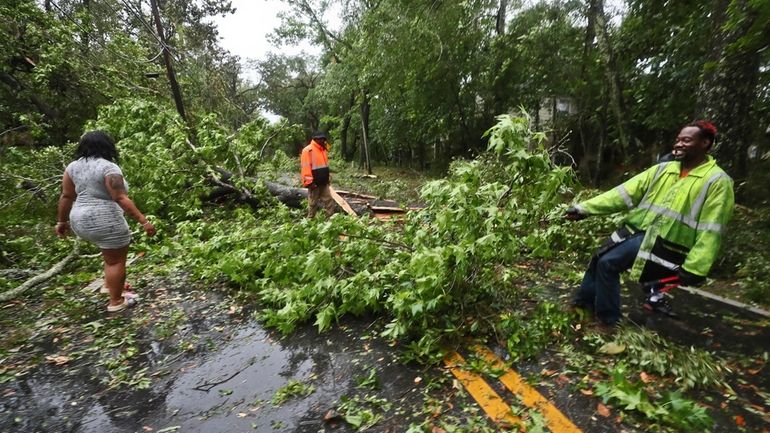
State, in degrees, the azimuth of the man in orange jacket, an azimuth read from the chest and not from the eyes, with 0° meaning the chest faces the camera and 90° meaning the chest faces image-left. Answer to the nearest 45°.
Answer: approximately 315°

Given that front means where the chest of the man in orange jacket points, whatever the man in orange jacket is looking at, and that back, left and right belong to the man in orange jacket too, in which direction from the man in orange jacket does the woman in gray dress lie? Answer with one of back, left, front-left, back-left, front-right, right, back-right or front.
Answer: right

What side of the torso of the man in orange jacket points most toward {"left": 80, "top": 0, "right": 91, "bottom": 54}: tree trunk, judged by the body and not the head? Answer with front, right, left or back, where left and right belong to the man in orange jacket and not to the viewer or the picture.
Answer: back

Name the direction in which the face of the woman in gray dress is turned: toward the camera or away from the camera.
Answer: away from the camera

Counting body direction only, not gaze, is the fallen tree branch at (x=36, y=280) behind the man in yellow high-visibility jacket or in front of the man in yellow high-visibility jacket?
in front

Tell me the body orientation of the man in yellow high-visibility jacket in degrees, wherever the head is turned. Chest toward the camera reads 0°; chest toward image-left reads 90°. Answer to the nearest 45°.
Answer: approximately 45°

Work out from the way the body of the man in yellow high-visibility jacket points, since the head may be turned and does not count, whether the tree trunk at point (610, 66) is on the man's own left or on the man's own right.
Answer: on the man's own right

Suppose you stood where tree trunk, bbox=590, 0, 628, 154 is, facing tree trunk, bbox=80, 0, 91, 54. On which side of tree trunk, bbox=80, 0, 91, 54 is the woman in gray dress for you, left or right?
left

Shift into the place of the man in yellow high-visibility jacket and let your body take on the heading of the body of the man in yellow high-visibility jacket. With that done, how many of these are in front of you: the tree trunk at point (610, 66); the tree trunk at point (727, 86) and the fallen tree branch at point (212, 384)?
1

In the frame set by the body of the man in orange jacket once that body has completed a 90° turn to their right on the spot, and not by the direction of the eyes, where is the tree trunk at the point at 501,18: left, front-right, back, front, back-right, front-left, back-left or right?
back

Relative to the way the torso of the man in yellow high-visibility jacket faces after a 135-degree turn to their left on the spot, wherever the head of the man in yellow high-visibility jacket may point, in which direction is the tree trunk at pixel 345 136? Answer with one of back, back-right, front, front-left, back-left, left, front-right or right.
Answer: back-left

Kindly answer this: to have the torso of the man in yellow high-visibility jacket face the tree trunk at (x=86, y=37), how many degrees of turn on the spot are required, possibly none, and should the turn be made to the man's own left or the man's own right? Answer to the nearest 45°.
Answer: approximately 45° to the man's own right

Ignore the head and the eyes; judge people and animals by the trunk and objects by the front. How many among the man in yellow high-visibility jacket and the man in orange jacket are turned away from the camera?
0
